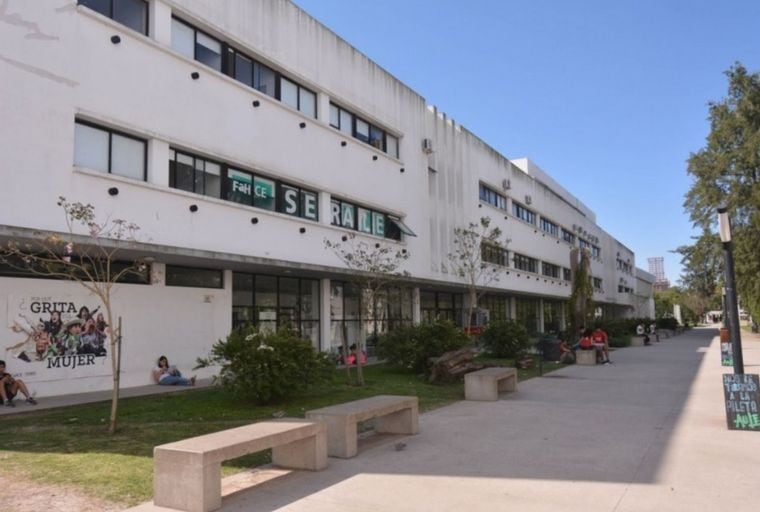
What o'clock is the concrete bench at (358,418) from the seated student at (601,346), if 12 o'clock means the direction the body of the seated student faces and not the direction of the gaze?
The concrete bench is roughly at 2 o'clock from the seated student.

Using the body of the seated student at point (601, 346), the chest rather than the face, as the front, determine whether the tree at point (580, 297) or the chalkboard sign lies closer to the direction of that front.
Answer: the chalkboard sign

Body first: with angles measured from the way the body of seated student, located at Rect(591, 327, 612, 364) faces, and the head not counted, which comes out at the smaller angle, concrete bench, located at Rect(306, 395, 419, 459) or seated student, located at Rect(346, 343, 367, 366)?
the concrete bench

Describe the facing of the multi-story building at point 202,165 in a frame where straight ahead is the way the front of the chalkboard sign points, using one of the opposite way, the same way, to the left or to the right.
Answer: to the left

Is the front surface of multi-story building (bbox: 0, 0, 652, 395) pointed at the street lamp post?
yes

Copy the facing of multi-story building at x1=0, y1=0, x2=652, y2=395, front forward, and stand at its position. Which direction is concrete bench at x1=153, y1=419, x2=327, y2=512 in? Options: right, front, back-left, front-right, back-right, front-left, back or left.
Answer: front-right

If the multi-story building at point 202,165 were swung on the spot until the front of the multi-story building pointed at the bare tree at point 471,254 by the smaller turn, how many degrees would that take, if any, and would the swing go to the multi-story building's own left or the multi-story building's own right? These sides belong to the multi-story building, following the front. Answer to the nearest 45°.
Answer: approximately 90° to the multi-story building's own left

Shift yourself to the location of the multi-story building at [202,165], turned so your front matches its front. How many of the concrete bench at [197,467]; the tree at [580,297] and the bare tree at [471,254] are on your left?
2

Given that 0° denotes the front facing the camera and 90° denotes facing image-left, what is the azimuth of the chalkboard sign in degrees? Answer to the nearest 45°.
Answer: approximately 0°

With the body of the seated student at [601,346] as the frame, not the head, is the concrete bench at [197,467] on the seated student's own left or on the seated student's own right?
on the seated student's own right

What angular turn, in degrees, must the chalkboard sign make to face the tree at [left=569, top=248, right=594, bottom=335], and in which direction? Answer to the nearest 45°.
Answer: approximately 180°

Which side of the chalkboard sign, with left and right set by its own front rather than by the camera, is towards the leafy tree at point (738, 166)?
back
